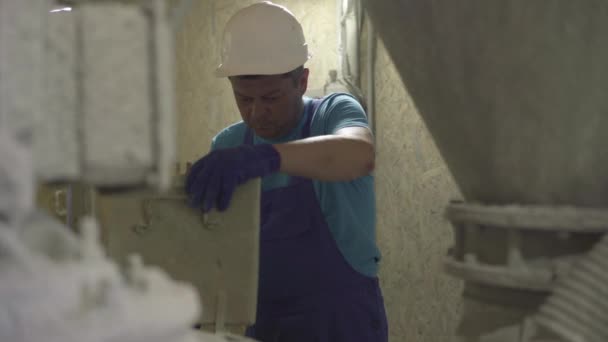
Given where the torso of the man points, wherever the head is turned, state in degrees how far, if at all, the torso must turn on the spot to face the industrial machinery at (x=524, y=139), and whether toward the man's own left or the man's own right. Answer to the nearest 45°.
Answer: approximately 90° to the man's own left

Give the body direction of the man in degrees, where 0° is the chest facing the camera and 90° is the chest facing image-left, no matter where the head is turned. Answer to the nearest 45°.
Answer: approximately 45°

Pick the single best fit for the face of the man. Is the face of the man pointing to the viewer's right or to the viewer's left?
to the viewer's left
